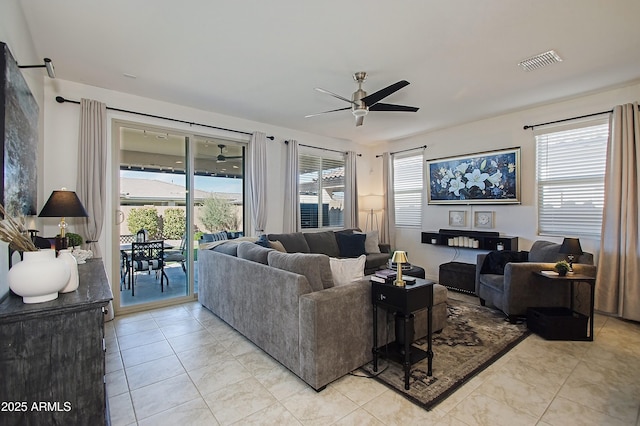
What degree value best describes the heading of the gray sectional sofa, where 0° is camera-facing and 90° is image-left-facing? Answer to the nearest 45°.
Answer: approximately 225°

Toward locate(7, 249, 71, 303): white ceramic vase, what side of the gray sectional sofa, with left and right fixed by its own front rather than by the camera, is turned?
back

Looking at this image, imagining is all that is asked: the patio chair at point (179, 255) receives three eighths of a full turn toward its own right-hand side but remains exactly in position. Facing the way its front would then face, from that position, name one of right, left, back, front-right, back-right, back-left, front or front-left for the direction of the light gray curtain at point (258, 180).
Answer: front-right

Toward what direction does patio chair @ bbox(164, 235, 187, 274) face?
to the viewer's left

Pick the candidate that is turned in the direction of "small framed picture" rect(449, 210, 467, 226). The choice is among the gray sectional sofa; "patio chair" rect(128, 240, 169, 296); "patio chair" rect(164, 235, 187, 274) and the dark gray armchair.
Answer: the gray sectional sofa

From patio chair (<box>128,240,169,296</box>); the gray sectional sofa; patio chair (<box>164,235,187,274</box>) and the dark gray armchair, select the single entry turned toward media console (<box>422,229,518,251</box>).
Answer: the gray sectional sofa

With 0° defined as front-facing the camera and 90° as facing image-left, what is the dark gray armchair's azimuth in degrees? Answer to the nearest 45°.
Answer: approximately 45°

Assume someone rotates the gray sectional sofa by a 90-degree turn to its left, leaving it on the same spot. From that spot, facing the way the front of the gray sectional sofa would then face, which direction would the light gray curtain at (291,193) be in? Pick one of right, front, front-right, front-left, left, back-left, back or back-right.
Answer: front-right

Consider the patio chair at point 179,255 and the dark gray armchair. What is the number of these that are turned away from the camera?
0

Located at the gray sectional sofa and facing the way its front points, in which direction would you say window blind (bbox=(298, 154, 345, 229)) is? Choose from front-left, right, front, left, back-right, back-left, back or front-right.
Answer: front-left

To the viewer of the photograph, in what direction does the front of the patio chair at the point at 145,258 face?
facing away from the viewer

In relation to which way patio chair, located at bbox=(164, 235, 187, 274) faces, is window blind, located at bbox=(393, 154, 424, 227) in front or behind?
behind

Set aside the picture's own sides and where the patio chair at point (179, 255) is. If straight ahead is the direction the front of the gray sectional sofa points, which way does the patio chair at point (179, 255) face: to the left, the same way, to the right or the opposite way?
the opposite way
